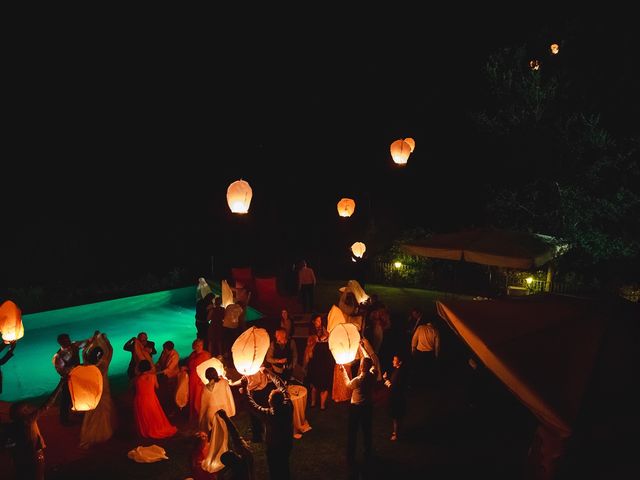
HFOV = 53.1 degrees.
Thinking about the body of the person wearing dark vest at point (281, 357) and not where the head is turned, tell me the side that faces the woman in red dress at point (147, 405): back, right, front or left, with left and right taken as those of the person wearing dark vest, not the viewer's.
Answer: right

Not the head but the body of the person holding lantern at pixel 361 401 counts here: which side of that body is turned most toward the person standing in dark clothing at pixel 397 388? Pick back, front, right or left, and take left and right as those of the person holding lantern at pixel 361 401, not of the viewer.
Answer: right

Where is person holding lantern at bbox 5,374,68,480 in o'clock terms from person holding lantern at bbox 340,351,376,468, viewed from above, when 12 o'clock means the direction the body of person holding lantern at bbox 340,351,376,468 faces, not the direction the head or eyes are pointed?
person holding lantern at bbox 5,374,68,480 is roughly at 10 o'clock from person holding lantern at bbox 340,351,376,468.

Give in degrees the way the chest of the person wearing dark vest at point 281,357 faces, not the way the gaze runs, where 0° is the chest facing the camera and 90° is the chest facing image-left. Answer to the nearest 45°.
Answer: approximately 0°
